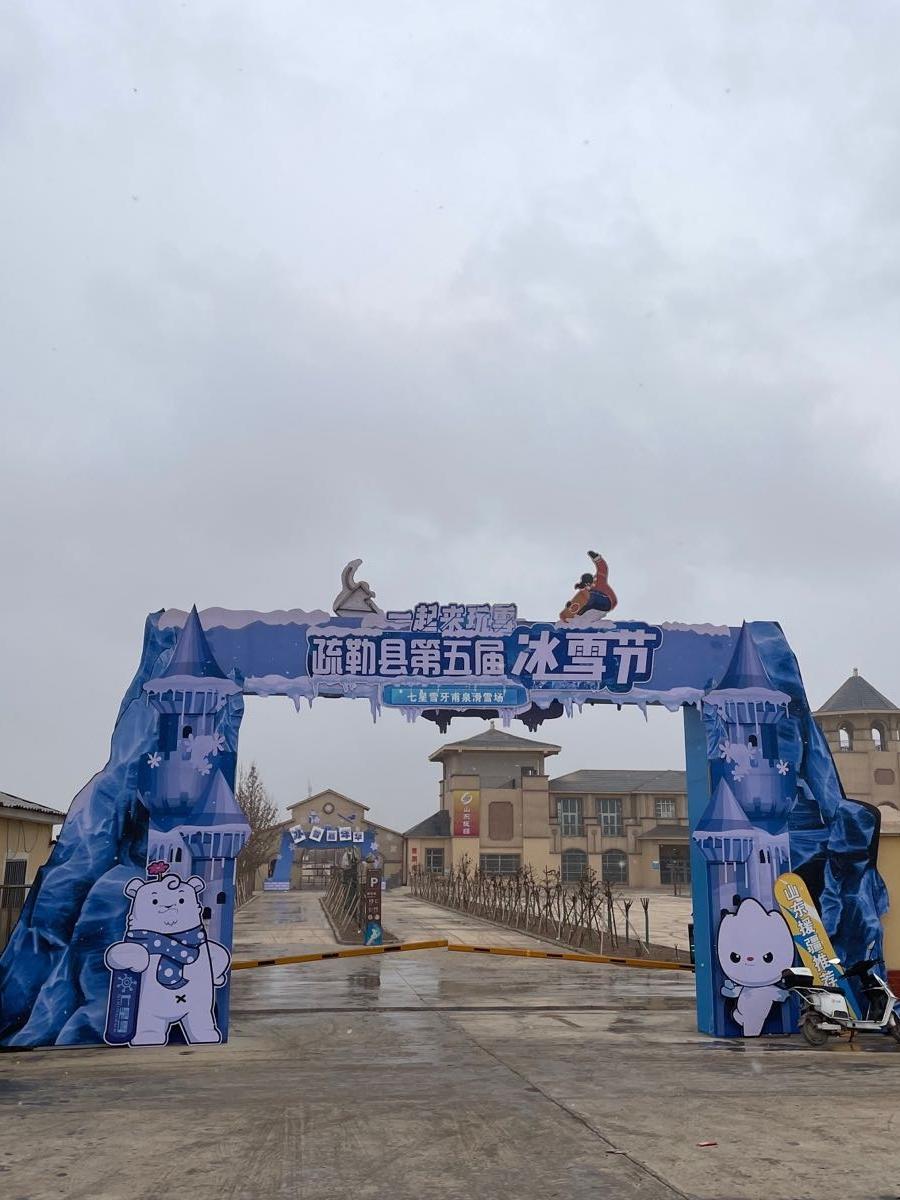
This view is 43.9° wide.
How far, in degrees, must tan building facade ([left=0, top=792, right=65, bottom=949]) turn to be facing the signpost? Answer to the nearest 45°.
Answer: approximately 90° to its left

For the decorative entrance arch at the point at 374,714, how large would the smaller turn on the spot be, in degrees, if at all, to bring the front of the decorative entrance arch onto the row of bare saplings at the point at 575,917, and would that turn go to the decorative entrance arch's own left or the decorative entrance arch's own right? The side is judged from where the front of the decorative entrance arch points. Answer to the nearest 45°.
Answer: approximately 180°

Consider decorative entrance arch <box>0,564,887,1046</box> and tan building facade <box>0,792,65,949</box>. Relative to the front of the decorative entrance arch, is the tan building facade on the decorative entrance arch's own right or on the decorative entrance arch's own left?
on the decorative entrance arch's own right

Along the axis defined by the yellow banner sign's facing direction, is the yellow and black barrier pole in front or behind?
behind

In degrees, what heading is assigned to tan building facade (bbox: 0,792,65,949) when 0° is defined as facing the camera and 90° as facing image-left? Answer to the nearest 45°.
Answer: approximately 315°

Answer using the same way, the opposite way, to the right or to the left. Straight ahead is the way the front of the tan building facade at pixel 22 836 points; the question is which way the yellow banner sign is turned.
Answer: to the right

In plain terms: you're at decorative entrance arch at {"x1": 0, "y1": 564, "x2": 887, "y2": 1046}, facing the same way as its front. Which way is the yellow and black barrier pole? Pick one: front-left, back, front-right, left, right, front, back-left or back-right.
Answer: back

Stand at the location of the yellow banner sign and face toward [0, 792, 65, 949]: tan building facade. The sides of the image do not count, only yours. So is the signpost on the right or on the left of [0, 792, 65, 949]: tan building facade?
right

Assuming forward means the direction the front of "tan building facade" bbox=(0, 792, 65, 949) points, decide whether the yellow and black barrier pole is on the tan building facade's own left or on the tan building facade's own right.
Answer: on the tan building facade's own left
